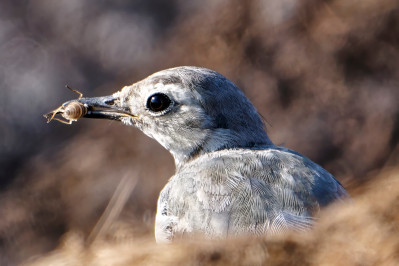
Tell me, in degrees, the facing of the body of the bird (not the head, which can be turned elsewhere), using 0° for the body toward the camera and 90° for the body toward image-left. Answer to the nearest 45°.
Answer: approximately 90°
